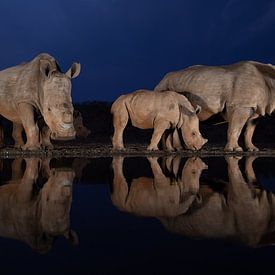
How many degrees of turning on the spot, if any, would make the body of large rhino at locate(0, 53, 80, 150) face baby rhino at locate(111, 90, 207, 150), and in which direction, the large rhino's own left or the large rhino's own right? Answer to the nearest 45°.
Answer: approximately 45° to the large rhino's own left

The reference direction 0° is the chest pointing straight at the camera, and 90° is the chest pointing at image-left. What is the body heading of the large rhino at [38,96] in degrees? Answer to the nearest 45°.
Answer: approximately 315°

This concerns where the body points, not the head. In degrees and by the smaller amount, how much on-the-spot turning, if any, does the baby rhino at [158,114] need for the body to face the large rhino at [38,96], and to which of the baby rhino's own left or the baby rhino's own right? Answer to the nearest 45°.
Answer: approximately 180°

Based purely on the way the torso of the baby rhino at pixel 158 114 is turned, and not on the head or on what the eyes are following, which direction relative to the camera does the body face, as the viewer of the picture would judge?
to the viewer's right

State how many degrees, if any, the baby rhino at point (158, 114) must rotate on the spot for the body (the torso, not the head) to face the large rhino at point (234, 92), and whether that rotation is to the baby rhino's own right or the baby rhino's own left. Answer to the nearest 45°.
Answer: approximately 45° to the baby rhino's own left
